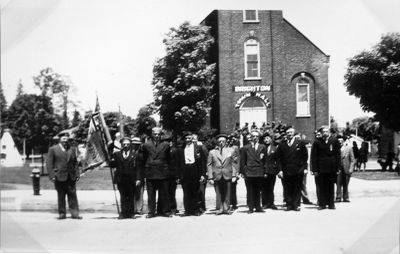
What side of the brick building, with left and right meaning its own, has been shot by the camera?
front

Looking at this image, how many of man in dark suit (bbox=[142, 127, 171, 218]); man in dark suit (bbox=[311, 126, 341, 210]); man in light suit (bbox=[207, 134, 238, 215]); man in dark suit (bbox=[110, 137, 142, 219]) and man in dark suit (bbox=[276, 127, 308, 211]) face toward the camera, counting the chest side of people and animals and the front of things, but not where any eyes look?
5

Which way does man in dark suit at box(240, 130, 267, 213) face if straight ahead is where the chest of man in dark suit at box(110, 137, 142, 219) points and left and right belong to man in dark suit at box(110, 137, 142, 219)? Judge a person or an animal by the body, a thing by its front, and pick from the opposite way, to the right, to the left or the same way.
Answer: the same way

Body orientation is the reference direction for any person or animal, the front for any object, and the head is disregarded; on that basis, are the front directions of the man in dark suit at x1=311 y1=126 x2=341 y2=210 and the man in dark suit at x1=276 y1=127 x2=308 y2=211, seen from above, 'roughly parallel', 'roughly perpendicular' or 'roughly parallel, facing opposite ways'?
roughly parallel

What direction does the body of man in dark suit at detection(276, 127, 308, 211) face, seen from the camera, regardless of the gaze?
toward the camera

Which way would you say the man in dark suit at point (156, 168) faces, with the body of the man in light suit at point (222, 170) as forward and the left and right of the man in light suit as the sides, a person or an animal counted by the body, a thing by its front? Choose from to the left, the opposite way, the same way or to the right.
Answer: the same way

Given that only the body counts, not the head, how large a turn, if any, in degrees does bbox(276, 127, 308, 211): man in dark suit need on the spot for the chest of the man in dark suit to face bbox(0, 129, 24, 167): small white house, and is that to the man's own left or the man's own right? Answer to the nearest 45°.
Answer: approximately 90° to the man's own right

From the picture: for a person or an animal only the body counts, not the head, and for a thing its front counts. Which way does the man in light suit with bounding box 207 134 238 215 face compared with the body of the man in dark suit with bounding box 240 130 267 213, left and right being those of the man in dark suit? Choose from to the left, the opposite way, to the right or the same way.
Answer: the same way

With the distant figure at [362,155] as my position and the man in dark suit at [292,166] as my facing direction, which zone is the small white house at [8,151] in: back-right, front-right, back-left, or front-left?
front-right

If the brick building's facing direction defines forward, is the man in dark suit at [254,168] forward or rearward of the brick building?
forward

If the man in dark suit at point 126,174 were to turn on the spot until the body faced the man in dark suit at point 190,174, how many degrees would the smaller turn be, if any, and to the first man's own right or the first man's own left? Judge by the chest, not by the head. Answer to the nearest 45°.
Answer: approximately 90° to the first man's own left

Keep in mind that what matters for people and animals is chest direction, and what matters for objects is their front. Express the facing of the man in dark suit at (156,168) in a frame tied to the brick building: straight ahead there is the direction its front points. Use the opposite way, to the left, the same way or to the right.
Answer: the same way

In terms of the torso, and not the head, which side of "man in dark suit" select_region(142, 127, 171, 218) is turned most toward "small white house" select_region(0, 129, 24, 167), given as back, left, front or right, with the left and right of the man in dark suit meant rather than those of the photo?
back

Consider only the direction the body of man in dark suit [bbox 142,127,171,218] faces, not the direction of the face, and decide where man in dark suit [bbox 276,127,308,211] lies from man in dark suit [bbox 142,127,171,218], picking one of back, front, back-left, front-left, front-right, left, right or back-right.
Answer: left

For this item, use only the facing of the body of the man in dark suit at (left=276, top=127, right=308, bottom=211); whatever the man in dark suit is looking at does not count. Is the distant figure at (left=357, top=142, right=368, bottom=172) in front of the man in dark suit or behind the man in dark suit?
behind

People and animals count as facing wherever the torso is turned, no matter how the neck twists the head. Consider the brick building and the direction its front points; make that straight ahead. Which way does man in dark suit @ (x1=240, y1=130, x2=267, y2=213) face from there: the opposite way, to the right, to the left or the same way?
the same way

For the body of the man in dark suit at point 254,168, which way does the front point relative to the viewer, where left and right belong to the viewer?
facing the viewer

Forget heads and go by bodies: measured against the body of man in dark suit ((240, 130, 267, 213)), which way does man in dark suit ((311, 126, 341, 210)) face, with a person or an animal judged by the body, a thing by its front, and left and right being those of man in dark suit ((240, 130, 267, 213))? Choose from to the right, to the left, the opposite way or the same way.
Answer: the same way

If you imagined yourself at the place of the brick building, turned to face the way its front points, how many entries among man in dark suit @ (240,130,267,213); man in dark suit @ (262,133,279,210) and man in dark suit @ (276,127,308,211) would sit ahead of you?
3

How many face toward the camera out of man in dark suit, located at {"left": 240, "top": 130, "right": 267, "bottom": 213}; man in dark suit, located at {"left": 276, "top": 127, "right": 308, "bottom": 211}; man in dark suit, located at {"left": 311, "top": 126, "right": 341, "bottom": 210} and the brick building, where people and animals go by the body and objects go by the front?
4

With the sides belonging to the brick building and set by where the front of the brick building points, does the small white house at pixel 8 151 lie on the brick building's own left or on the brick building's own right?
on the brick building's own right

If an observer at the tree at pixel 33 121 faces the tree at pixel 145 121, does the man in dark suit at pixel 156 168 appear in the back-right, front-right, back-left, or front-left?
front-right
